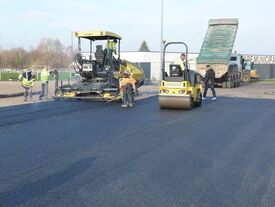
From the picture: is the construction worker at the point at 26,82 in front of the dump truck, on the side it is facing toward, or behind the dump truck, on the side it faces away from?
behind

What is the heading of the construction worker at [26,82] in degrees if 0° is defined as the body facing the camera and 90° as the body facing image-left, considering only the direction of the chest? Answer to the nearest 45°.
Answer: approximately 0°

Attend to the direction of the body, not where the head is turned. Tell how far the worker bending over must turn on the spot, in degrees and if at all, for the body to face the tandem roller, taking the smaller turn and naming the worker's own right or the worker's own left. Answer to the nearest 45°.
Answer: approximately 135° to the worker's own right

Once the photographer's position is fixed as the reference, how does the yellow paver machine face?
facing away from the viewer and to the right of the viewer

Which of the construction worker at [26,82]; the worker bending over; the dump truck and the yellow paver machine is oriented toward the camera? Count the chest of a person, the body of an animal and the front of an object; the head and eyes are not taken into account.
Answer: the construction worker

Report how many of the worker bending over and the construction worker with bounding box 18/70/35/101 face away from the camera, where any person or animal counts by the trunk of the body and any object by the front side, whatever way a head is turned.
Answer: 1

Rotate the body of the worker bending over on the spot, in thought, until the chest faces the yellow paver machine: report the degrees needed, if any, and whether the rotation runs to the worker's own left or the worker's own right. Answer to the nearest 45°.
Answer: approximately 45° to the worker's own left

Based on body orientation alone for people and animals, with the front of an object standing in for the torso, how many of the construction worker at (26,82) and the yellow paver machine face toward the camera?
1

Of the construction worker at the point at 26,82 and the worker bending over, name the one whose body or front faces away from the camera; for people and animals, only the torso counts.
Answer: the worker bending over

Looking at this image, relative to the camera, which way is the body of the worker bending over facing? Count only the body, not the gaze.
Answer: away from the camera

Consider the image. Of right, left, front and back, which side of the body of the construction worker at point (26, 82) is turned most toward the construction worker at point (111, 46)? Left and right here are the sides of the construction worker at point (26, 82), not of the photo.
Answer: left
